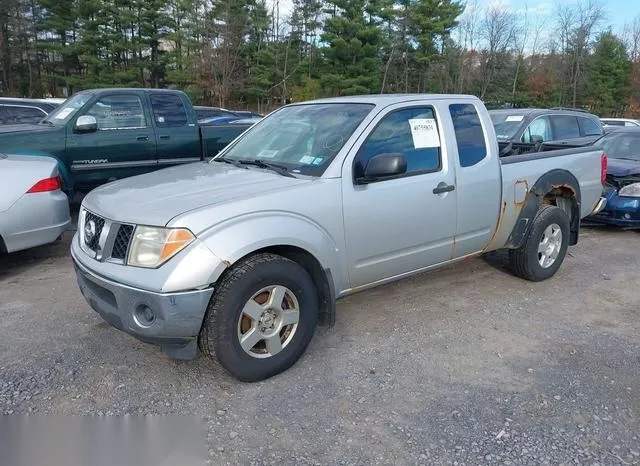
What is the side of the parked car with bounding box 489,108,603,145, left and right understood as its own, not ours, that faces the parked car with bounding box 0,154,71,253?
front

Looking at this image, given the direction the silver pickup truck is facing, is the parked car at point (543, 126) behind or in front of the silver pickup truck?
behind

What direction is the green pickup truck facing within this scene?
to the viewer's left

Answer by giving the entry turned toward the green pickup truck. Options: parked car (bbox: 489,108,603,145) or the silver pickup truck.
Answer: the parked car

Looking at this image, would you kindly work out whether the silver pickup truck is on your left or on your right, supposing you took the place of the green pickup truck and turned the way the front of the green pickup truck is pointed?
on your left

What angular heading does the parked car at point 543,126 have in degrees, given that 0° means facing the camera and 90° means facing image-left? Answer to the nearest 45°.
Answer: approximately 45°

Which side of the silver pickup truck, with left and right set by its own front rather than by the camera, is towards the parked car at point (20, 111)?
right

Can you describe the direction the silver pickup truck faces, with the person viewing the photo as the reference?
facing the viewer and to the left of the viewer
